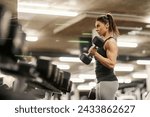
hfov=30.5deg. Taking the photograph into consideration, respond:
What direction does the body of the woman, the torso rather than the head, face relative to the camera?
to the viewer's left

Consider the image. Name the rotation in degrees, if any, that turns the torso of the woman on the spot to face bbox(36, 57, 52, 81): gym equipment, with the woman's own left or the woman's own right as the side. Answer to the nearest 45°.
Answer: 0° — they already face it

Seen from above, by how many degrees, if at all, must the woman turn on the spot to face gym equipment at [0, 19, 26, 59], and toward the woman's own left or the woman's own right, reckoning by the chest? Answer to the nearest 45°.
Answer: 0° — they already face it
